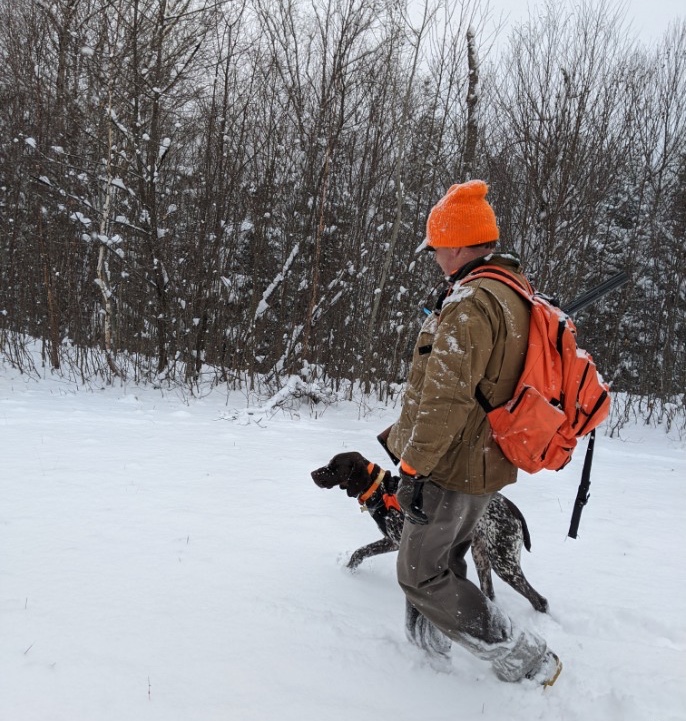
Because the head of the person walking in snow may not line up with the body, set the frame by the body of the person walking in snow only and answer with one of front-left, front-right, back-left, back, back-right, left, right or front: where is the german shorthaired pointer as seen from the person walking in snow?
right

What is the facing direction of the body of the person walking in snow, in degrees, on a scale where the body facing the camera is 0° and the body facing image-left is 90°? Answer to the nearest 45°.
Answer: approximately 90°

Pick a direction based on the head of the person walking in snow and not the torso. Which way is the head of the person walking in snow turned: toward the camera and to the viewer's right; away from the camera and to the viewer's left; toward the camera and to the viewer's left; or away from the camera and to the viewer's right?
away from the camera and to the viewer's left

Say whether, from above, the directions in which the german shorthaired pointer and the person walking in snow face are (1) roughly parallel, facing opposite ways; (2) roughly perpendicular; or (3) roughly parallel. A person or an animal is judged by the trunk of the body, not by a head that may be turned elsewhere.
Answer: roughly parallel

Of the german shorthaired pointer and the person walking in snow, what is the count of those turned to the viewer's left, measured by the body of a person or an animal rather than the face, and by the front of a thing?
2

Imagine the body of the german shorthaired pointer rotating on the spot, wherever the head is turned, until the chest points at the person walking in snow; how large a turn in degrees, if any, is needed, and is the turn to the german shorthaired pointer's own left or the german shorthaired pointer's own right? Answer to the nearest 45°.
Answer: approximately 90° to the german shorthaired pointer's own left

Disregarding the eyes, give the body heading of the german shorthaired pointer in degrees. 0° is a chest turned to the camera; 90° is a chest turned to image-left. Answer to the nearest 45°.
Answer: approximately 90°
